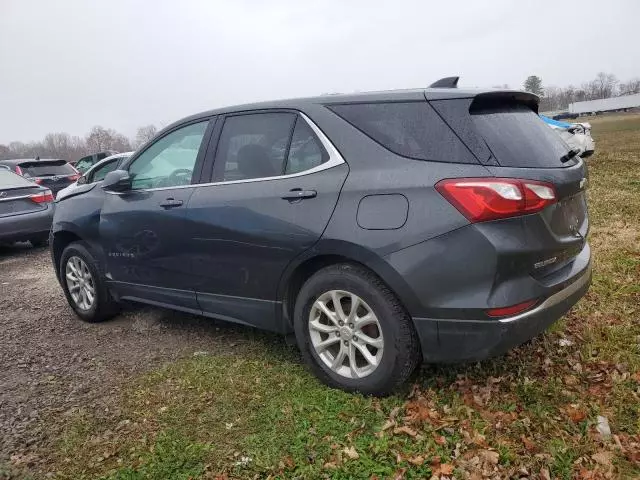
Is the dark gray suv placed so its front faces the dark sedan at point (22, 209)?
yes

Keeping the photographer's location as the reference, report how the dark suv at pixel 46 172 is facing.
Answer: facing away from the viewer and to the left of the viewer

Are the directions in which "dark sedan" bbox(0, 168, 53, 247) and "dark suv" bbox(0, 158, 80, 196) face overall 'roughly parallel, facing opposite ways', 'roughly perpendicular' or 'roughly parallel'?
roughly parallel

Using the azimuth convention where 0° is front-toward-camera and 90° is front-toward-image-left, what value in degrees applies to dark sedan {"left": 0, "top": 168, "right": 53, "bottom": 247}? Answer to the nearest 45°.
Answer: approximately 135°

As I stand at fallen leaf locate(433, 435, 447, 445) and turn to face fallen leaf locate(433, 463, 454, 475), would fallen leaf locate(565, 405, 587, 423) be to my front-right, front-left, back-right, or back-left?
back-left

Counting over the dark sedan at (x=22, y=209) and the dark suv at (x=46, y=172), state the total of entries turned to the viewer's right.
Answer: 0

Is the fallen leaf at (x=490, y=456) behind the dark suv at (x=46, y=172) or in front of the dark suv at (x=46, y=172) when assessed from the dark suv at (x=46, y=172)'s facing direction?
behind

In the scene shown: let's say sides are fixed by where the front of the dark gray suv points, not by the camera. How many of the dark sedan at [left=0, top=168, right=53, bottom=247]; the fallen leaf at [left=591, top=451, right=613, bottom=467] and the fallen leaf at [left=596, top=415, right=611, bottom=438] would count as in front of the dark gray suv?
1

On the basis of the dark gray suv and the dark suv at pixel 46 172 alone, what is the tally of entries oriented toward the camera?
0

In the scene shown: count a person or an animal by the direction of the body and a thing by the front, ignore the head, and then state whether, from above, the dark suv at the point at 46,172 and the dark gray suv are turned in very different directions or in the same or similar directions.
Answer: same or similar directions

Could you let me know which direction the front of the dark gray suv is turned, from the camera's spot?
facing away from the viewer and to the left of the viewer

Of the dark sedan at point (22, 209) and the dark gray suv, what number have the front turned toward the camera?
0

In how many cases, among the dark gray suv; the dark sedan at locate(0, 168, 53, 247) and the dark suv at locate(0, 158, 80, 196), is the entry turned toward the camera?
0

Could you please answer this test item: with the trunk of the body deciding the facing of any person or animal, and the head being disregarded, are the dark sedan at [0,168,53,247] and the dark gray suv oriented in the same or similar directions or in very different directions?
same or similar directions
